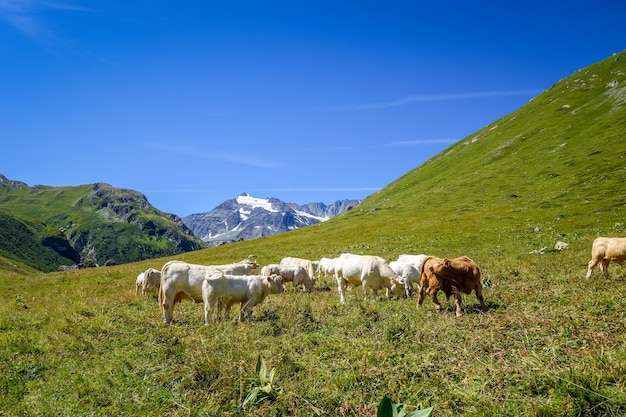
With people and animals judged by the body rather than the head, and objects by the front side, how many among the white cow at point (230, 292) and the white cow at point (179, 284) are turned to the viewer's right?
2

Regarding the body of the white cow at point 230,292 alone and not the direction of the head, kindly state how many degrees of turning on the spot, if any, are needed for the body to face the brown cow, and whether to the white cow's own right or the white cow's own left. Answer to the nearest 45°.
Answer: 0° — it already faces it

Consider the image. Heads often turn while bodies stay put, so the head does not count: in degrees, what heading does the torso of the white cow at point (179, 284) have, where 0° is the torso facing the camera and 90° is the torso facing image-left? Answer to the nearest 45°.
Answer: approximately 270°

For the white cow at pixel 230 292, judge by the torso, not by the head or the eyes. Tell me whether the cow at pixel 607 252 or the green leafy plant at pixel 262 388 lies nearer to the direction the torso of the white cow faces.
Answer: the cow

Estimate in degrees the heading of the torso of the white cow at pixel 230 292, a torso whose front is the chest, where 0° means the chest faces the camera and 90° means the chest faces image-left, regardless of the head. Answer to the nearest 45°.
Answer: approximately 270°

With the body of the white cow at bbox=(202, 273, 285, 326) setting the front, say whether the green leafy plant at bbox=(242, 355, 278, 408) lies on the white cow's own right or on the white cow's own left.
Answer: on the white cow's own right

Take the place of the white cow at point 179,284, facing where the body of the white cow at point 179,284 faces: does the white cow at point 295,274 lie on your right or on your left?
on your left

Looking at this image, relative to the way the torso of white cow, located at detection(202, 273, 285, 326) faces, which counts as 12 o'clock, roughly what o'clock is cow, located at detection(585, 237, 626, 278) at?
The cow is roughly at 12 o'clock from the white cow.

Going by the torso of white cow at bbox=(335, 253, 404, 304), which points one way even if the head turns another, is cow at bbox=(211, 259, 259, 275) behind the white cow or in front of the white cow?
behind

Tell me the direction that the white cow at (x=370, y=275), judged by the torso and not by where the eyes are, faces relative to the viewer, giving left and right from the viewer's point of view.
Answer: facing to the right of the viewer

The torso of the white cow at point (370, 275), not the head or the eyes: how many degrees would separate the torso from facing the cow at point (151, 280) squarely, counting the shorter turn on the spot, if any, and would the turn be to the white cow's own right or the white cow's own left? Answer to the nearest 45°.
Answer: approximately 180°
